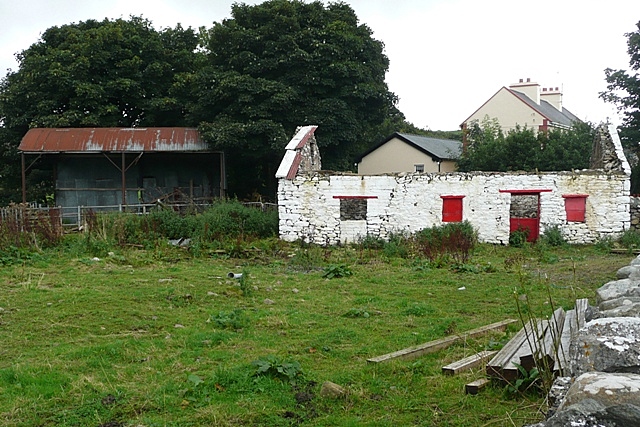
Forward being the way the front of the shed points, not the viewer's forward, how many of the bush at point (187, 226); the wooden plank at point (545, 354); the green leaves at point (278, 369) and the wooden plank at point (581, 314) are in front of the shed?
4

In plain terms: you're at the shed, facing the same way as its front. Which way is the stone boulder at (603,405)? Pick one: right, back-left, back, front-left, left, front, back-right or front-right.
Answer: front

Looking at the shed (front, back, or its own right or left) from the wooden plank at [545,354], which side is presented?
front

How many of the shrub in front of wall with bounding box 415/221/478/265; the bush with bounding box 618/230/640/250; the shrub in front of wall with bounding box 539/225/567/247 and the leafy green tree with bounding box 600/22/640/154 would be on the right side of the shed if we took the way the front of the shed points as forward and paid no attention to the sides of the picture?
0

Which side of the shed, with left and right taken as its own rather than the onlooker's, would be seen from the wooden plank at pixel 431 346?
front

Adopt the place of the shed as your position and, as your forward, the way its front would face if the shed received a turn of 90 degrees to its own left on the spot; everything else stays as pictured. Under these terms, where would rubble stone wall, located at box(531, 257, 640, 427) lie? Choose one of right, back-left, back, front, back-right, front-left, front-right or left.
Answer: right

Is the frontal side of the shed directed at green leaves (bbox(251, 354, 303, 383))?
yes

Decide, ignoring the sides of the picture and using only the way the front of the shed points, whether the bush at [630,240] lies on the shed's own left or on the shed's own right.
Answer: on the shed's own left

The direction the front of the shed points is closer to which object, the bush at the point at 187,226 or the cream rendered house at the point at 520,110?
the bush

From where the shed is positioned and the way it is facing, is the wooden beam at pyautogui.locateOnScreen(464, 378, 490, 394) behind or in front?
in front

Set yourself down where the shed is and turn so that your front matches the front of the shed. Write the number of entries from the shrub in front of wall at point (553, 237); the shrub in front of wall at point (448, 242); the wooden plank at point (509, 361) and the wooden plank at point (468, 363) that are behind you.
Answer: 0

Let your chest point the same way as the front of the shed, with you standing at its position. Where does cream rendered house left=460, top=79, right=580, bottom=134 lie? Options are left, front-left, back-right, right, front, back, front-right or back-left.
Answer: left

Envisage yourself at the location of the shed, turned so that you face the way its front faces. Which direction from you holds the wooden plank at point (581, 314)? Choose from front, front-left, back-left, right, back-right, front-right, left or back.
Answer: front

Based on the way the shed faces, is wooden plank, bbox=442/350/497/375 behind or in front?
in front

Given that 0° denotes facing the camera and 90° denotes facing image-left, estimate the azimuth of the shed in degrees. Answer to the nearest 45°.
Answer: approximately 0°

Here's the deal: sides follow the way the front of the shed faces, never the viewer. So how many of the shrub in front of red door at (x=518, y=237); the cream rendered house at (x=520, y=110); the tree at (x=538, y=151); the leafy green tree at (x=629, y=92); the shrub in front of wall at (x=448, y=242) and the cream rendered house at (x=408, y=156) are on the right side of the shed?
0

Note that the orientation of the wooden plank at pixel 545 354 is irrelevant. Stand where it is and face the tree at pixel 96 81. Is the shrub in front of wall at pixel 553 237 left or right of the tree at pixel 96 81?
right
